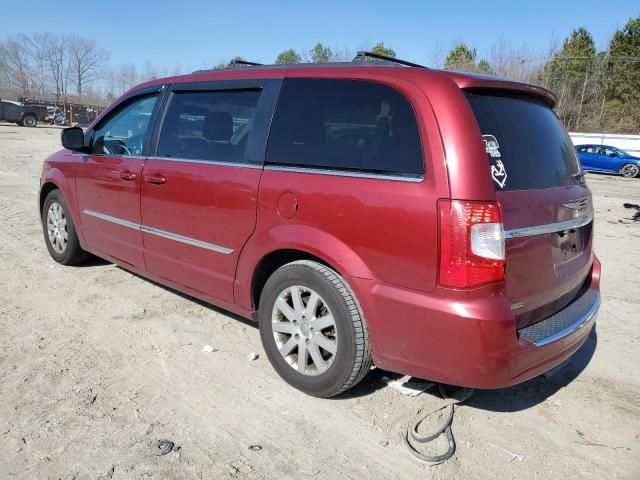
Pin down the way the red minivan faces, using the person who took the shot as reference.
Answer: facing away from the viewer and to the left of the viewer

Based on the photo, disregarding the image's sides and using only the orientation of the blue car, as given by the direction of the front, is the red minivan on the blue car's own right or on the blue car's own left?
on the blue car's own right

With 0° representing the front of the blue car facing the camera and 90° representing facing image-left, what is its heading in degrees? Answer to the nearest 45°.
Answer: approximately 270°

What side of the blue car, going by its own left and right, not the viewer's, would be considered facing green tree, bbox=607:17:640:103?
left

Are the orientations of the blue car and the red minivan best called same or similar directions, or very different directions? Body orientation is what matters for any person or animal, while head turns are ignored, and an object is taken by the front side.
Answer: very different directions

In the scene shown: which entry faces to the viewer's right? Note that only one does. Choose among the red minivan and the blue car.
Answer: the blue car

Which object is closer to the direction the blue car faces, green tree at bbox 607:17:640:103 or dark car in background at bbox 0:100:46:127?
the green tree

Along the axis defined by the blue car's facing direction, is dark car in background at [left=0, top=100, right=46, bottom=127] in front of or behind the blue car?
behind

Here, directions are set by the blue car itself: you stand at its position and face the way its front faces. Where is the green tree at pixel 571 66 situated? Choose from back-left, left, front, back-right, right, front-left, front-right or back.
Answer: left

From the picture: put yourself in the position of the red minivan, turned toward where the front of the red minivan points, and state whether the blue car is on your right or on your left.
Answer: on your right

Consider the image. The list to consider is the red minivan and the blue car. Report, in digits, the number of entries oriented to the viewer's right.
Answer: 1

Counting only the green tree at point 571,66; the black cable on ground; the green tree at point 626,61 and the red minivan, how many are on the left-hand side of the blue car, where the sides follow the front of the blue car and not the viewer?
2
